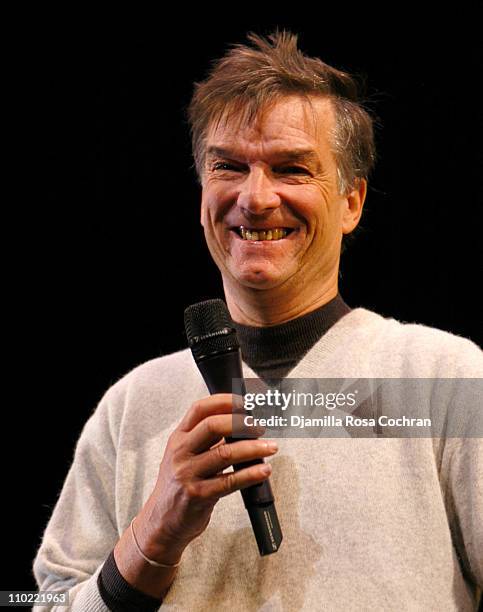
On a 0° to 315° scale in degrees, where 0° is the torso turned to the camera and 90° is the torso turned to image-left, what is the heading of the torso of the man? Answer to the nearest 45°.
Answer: approximately 0°
